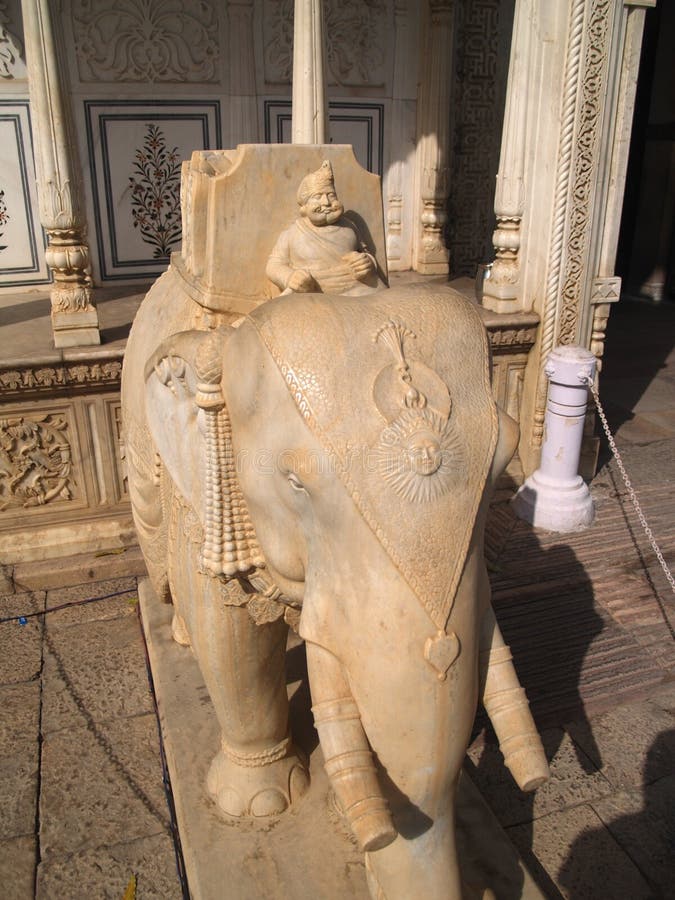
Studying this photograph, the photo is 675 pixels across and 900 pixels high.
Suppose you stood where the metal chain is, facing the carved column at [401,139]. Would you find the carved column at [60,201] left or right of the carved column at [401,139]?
left

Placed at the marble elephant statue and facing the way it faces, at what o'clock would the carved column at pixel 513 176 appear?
The carved column is roughly at 8 o'clock from the marble elephant statue.

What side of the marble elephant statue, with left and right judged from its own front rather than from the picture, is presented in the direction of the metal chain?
left

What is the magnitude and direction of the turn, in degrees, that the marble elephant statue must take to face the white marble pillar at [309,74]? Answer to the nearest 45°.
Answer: approximately 135° to its left

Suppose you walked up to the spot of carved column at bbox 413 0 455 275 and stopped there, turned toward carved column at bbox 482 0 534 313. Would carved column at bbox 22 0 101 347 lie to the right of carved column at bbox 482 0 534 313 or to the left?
right

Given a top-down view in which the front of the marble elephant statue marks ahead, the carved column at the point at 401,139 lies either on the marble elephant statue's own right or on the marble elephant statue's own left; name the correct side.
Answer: on the marble elephant statue's own left

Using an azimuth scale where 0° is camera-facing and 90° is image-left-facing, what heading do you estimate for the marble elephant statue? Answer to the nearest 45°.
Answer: approximately 315°

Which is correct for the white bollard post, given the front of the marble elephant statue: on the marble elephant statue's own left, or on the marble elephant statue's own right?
on the marble elephant statue's own left

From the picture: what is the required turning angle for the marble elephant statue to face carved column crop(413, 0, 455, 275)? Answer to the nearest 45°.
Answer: approximately 135° to its left
